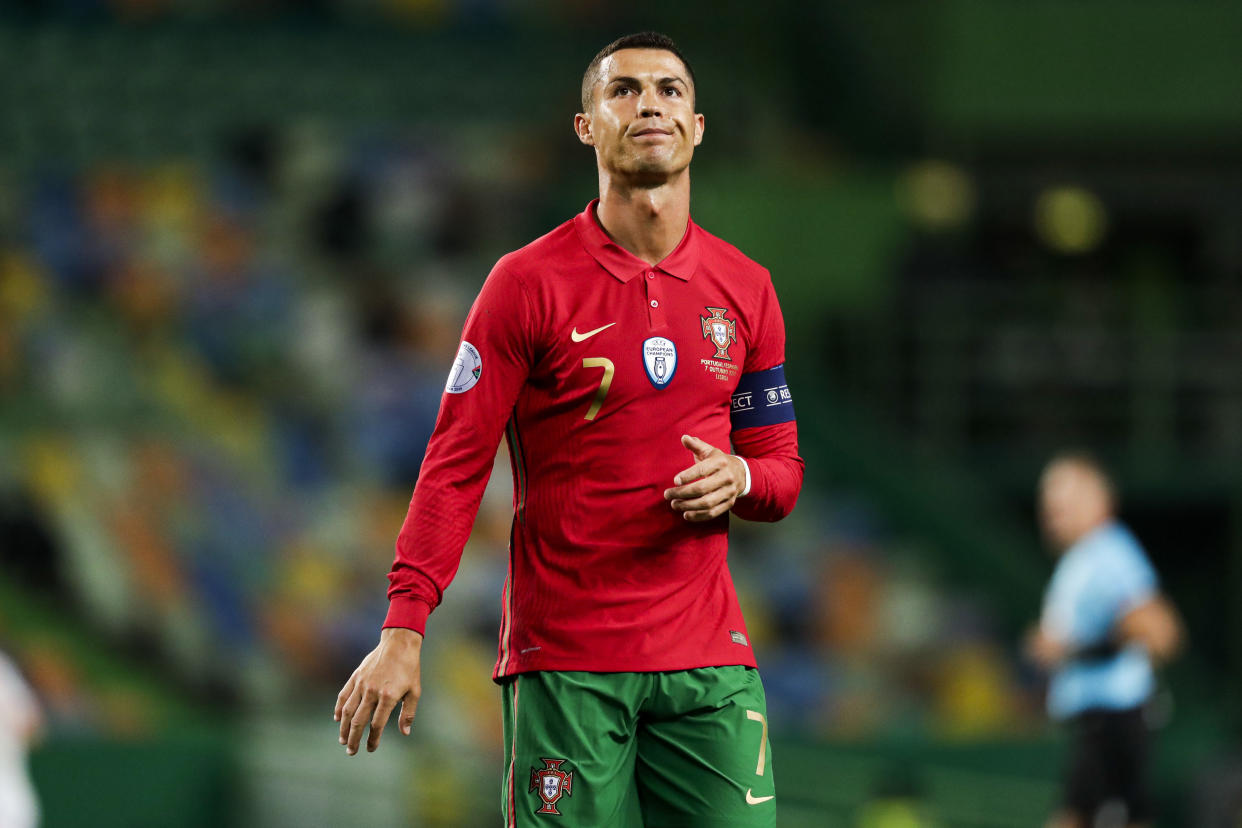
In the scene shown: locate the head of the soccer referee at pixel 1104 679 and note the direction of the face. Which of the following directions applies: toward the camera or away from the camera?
toward the camera

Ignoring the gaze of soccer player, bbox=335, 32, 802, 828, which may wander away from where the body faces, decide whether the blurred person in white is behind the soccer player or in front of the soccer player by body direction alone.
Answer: behind

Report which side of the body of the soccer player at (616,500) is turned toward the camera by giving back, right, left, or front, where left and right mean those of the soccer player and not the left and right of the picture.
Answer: front

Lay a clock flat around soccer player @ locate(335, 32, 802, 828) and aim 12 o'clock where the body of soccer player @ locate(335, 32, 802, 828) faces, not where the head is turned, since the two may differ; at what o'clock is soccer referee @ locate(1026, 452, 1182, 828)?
soccer referee @ locate(1026, 452, 1182, 828) is roughly at 7 o'clock from soccer player @ locate(335, 32, 802, 828).

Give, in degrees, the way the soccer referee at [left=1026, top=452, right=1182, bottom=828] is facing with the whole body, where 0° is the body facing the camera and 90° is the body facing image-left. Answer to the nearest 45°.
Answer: approximately 45°

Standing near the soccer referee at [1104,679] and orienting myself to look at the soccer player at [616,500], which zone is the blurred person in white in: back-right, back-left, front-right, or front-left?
front-right

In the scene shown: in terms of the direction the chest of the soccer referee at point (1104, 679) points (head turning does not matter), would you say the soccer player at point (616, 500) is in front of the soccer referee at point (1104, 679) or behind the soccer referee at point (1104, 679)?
in front

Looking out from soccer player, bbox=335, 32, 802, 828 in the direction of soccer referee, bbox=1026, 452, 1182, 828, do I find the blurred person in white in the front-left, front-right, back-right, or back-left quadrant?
front-left

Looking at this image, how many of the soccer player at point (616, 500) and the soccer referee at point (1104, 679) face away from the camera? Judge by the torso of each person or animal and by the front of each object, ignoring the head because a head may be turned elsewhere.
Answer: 0

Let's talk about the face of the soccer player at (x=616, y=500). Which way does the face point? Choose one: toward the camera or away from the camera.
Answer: toward the camera

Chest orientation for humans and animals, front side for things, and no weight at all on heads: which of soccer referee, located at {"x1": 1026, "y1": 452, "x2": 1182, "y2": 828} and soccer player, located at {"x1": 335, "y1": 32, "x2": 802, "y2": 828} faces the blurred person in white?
soccer referee, located at {"x1": 1026, "y1": 452, "x2": 1182, "y2": 828}

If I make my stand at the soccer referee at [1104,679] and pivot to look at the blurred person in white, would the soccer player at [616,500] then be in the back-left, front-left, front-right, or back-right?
front-left
